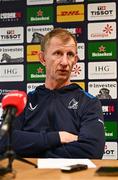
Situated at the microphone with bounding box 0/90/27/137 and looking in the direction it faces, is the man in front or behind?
in front

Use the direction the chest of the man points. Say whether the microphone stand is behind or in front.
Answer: in front

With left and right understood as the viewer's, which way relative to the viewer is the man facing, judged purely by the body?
facing the viewer

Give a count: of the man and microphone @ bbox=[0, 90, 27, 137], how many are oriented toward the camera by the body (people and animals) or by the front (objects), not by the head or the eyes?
1

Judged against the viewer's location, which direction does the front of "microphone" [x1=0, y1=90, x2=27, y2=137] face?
facing away from the viewer and to the right of the viewer

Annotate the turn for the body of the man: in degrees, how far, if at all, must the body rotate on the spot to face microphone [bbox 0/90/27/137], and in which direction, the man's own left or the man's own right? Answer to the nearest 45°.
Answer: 0° — they already face it

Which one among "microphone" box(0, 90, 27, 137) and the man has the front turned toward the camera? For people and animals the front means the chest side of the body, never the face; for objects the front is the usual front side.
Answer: the man
